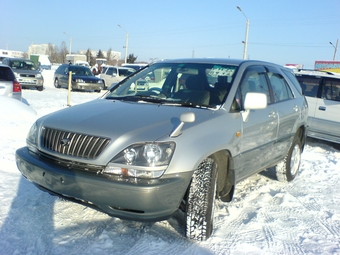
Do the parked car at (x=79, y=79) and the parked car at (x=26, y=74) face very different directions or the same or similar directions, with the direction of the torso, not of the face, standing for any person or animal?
same or similar directions

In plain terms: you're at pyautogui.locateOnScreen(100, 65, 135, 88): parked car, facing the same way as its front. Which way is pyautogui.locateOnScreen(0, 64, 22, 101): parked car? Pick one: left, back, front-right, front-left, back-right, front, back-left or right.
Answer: front-right

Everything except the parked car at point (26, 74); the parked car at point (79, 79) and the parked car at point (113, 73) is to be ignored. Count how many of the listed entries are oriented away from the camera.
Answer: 0

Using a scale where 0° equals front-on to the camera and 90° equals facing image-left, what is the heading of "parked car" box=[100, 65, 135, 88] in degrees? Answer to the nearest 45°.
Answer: approximately 315°

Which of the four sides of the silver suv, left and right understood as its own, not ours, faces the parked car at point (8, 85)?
right

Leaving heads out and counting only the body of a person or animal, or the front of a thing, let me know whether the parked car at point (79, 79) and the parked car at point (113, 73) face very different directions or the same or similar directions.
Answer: same or similar directions

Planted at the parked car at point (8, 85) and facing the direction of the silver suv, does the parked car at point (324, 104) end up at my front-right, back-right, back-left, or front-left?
front-left

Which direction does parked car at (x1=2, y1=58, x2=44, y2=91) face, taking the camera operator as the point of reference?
facing the viewer and to the right of the viewer

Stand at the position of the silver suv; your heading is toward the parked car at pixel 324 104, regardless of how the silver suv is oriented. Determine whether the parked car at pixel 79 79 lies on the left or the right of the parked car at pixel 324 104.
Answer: left

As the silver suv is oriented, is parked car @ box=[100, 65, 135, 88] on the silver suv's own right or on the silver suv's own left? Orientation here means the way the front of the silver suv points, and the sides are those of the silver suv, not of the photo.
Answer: on the silver suv's own right

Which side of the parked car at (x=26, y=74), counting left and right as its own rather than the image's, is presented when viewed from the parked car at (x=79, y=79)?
left

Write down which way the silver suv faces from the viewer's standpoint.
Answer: facing the viewer and to the left of the viewer

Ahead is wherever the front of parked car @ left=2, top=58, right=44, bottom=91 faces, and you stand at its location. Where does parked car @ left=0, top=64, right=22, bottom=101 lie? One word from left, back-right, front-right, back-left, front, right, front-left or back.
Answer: front-right

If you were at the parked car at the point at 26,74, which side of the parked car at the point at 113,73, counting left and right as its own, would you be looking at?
right

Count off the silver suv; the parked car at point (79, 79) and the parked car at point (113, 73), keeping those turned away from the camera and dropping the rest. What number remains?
0
